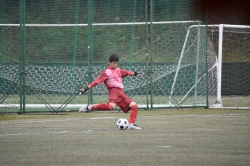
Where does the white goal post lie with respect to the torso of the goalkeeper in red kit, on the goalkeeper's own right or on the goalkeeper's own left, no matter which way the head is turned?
on the goalkeeper's own left
